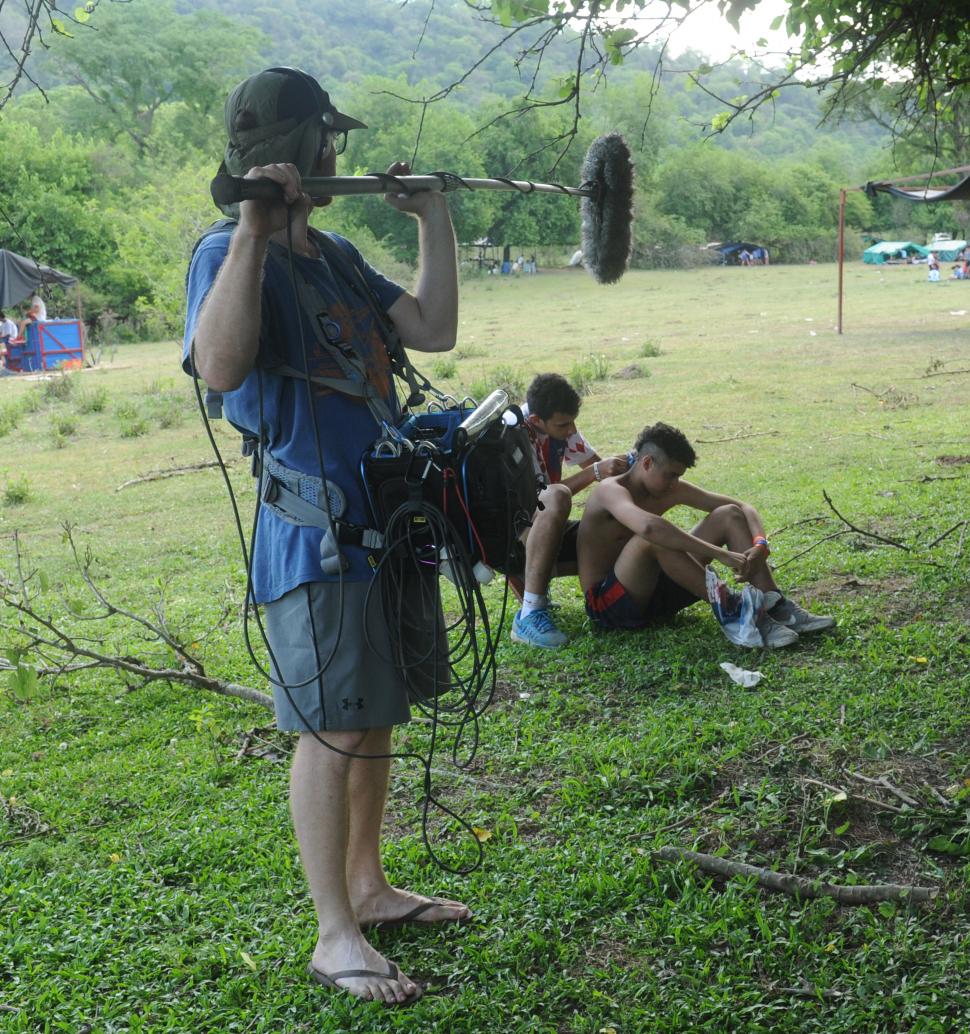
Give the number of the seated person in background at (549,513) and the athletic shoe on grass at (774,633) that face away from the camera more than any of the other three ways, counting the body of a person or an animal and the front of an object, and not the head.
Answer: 0

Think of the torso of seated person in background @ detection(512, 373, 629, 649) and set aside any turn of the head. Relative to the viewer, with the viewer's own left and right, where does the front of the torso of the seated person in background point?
facing the viewer and to the right of the viewer

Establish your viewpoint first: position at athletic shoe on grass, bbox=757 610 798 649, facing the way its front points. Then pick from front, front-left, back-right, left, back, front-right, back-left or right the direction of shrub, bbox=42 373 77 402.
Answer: back-left

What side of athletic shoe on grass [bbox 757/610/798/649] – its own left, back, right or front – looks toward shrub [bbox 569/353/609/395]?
left

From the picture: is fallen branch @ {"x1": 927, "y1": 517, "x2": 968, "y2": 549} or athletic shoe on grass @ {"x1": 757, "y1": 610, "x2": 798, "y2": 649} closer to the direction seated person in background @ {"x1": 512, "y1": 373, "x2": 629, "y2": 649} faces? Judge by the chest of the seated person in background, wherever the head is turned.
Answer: the athletic shoe on grass

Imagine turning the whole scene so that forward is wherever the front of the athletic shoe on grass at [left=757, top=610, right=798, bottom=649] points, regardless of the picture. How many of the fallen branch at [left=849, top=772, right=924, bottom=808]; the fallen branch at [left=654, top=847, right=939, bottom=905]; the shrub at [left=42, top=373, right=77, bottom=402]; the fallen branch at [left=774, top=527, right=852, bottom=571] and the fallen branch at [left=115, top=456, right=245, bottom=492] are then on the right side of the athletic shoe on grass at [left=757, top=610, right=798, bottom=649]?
2

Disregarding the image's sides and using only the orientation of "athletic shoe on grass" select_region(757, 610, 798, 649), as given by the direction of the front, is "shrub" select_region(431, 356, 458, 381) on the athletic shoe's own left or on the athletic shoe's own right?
on the athletic shoe's own left

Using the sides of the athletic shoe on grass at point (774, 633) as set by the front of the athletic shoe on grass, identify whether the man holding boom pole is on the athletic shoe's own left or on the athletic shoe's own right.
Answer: on the athletic shoe's own right

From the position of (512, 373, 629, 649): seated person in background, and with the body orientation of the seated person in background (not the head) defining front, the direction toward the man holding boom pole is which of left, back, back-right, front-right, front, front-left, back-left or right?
front-right

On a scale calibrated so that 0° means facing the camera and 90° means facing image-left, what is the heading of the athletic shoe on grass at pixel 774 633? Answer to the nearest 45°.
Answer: approximately 270°

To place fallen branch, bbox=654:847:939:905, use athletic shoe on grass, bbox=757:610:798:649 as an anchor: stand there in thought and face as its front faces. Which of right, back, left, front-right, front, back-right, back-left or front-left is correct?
right

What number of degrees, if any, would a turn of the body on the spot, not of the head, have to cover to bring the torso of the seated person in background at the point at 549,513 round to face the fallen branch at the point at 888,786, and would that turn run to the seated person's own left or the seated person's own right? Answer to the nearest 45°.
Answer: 0° — they already face it
